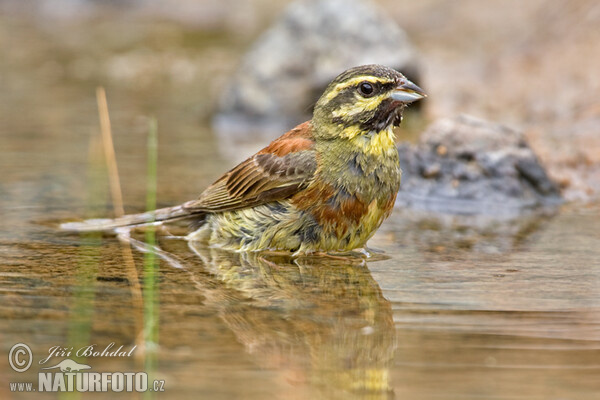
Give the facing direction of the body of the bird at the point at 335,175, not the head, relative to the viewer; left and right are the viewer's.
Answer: facing to the right of the viewer

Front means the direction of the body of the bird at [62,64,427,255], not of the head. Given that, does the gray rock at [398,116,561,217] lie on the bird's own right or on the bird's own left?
on the bird's own left

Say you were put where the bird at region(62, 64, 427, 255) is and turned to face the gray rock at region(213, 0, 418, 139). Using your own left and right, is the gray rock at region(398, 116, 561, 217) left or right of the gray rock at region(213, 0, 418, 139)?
right

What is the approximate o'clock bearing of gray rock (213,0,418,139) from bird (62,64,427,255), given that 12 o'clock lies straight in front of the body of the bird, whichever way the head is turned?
The gray rock is roughly at 9 o'clock from the bird.
